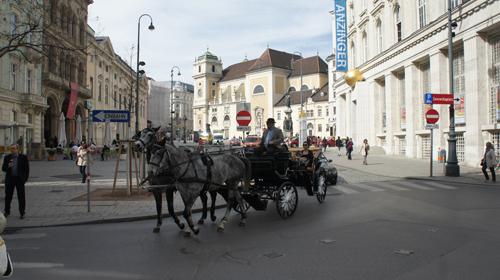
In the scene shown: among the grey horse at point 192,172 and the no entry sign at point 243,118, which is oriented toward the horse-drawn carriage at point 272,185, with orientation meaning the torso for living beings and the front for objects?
the no entry sign

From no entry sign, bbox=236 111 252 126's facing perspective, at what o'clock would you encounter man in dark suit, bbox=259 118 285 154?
The man in dark suit is roughly at 12 o'clock from the no entry sign.

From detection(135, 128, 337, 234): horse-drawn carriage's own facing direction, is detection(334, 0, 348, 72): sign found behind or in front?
behind

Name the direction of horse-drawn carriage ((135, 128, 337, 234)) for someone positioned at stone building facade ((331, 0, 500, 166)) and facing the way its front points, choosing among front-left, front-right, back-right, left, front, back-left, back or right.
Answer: front-left

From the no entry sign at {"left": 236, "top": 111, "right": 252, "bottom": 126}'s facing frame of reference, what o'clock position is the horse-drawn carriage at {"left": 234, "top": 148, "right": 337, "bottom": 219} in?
The horse-drawn carriage is roughly at 12 o'clock from the no entry sign.

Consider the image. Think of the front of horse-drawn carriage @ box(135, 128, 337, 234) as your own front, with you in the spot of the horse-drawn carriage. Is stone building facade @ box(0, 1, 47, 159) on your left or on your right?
on your right

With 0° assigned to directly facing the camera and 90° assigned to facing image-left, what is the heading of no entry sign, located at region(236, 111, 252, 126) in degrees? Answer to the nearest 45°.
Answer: approximately 0°

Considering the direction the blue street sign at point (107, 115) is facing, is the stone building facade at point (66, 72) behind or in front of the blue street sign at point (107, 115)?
behind

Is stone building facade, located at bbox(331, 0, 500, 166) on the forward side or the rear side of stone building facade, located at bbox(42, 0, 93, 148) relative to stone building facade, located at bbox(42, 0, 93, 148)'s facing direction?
on the forward side

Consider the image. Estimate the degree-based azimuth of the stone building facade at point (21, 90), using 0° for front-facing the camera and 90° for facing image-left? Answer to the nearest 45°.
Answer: approximately 315°

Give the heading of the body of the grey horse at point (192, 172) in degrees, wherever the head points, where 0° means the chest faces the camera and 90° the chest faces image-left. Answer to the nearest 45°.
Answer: approximately 90°

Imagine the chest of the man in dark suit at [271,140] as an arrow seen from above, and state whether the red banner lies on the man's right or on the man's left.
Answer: on the man's right

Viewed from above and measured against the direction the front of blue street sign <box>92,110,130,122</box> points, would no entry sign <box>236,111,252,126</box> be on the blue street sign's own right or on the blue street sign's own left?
on the blue street sign's own left

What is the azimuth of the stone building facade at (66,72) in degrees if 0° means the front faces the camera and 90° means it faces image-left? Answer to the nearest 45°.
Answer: approximately 315°

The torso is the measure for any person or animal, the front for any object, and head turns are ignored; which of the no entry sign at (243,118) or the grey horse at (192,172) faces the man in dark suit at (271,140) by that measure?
the no entry sign

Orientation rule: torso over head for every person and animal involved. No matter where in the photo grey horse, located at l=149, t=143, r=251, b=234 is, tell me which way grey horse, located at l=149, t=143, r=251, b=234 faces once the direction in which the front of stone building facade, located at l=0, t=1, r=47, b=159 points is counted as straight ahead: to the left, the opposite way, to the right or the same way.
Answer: the opposite way
